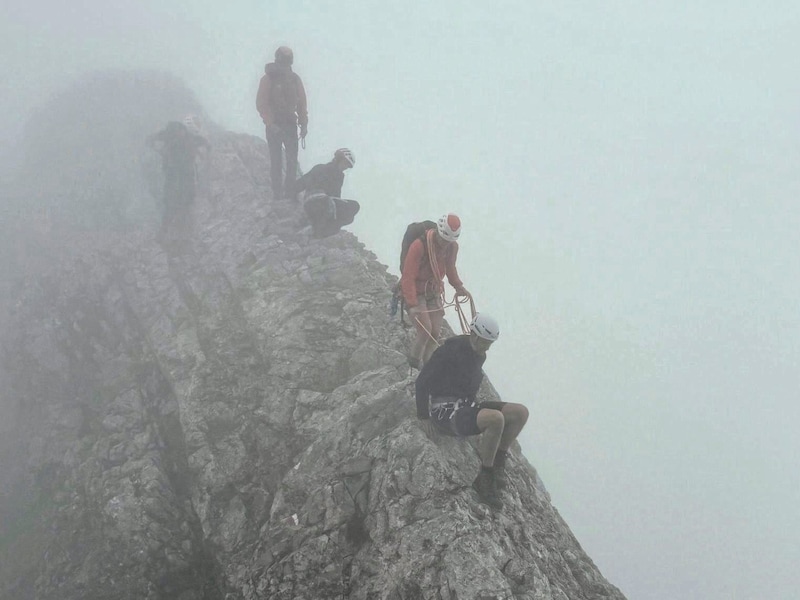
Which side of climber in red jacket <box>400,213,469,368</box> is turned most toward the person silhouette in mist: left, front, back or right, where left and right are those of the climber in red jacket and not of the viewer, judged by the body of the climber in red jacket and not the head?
back

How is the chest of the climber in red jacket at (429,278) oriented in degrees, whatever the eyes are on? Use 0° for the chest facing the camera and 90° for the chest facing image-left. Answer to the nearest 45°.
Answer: approximately 315°

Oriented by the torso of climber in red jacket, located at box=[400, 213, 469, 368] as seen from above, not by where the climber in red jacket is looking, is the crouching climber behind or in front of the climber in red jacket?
behind
